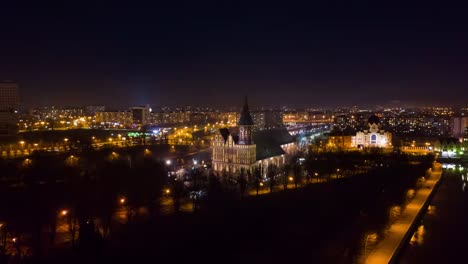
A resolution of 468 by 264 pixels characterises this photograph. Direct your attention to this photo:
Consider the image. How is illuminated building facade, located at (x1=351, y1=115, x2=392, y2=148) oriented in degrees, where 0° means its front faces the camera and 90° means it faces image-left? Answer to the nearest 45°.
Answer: approximately 0°

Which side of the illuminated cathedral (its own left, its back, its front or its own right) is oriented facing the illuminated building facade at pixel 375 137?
back

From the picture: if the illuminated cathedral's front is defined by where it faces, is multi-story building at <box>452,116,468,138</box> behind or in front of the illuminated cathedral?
behind

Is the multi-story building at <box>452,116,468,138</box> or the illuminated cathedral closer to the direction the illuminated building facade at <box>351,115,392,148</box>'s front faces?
the illuminated cathedral

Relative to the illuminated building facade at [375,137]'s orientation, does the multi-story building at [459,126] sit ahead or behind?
behind

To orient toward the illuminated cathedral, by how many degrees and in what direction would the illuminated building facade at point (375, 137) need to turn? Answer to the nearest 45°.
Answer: approximately 45° to its right
